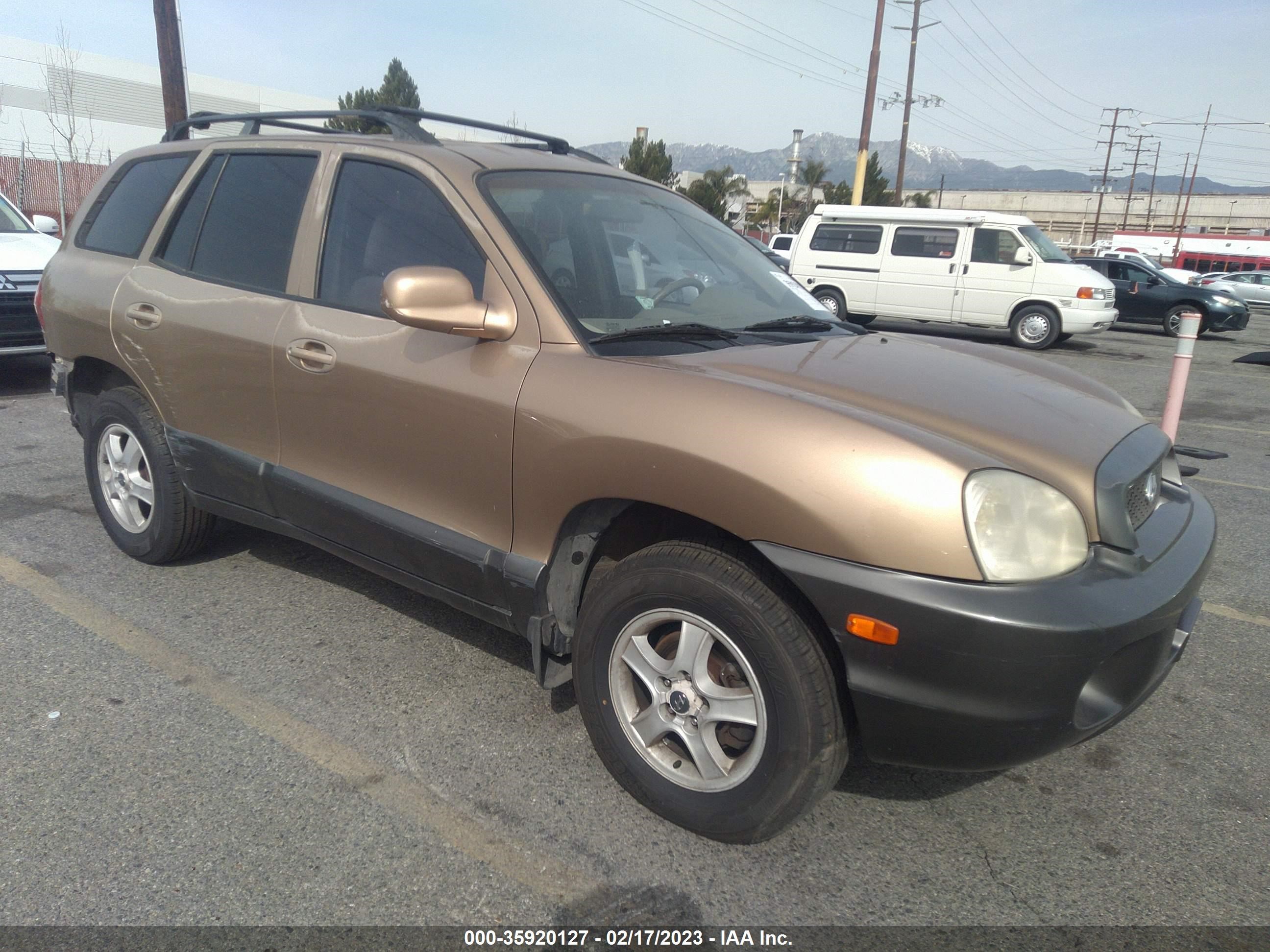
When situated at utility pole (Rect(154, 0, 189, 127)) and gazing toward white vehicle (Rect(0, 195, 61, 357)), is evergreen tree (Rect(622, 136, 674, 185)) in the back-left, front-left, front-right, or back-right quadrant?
back-left

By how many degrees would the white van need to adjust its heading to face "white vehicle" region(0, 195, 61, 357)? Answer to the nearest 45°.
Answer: approximately 90° to its right

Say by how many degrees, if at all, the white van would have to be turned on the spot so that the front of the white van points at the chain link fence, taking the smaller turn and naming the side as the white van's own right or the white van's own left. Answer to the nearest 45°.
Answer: approximately 135° to the white van's own right

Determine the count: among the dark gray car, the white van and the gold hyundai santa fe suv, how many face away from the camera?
0

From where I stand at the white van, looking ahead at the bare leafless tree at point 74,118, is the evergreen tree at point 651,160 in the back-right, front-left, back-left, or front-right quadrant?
front-right

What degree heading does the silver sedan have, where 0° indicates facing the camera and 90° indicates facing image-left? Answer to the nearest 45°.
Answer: approximately 315°

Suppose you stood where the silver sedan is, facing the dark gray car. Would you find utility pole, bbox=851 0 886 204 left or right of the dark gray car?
right

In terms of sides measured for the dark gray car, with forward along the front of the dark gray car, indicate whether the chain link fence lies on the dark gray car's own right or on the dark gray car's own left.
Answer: on the dark gray car's own right

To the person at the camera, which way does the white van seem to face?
facing the viewer and to the right of the viewer
